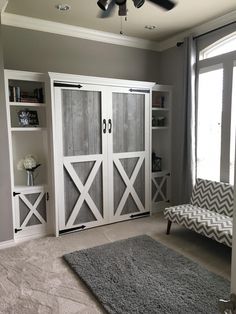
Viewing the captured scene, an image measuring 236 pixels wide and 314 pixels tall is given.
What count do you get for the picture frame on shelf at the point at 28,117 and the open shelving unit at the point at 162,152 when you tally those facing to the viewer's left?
0

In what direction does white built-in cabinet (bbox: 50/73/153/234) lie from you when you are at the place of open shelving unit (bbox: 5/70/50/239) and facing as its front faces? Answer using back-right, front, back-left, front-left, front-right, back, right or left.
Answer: left

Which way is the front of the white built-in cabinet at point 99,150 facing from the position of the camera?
facing the viewer and to the right of the viewer

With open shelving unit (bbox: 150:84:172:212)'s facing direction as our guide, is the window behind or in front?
in front

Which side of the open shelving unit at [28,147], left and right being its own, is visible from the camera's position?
front

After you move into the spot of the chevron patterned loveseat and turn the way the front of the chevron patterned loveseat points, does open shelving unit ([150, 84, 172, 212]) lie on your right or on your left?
on your right

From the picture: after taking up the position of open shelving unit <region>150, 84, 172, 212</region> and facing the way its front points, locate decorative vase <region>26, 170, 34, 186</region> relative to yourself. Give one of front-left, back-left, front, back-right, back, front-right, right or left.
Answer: right

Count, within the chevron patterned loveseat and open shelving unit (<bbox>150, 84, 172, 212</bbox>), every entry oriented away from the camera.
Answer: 0

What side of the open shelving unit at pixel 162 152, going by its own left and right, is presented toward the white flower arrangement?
right

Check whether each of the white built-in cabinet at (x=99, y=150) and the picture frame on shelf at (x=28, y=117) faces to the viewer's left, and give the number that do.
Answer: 0

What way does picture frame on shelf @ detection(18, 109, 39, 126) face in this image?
toward the camera

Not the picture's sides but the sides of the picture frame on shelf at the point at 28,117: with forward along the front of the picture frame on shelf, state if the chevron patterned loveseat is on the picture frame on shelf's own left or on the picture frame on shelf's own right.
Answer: on the picture frame on shelf's own left
